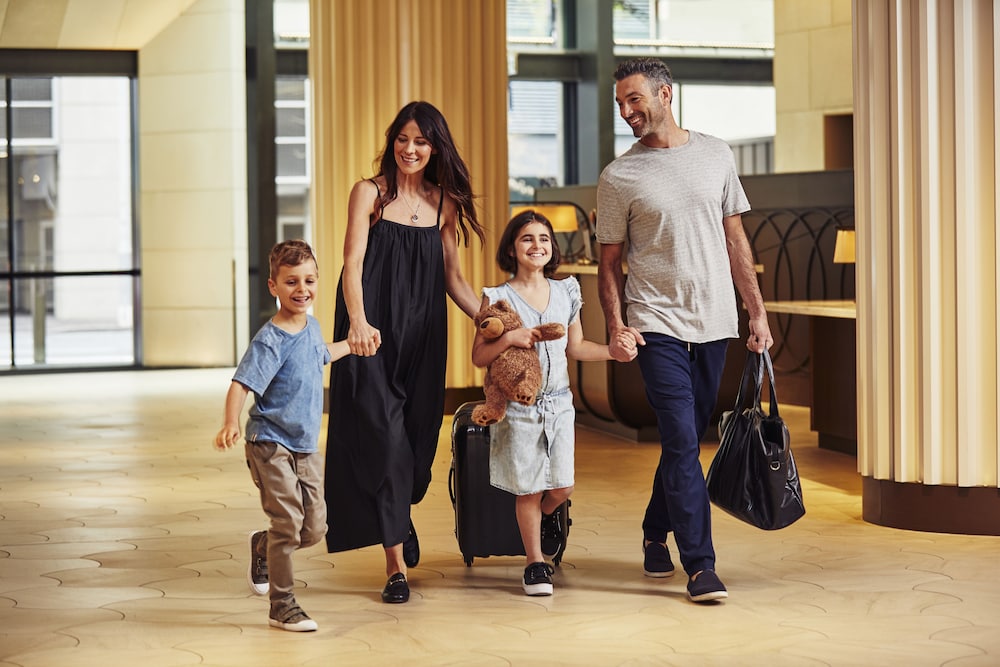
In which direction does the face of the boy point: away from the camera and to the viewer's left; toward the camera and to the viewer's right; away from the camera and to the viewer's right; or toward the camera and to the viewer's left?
toward the camera and to the viewer's right

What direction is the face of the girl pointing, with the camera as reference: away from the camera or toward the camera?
toward the camera

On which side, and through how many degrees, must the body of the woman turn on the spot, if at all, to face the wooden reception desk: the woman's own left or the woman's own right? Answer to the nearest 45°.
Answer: approximately 135° to the woman's own left

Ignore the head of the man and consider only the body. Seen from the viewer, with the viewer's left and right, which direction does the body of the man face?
facing the viewer

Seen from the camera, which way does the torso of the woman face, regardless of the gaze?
toward the camera

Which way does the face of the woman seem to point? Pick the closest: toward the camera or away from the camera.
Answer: toward the camera

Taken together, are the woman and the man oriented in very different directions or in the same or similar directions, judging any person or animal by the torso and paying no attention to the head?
same or similar directions

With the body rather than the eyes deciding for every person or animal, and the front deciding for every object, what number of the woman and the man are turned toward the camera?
2

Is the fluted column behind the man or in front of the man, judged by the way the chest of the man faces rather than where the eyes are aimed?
behind
